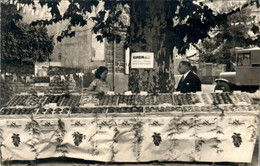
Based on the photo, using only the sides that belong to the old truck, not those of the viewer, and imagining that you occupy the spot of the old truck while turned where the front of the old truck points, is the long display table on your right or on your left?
on your left

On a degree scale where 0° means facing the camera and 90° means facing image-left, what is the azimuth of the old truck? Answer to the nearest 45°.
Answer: approximately 90°

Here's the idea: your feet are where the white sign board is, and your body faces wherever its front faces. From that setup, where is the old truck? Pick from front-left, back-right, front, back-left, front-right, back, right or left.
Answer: back-left

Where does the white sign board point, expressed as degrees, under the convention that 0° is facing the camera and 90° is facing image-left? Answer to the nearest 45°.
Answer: approximately 0°
